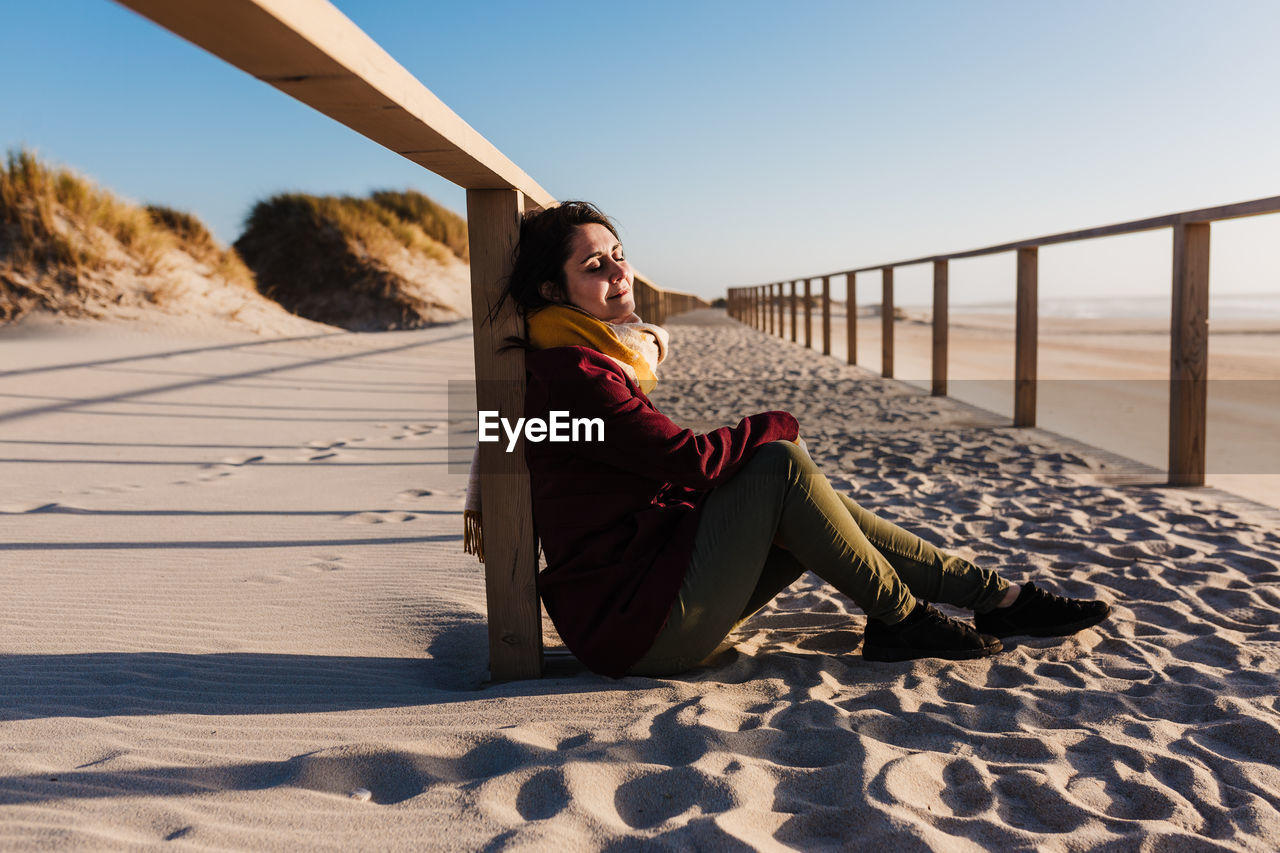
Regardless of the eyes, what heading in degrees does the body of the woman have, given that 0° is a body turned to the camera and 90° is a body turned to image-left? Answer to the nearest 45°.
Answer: approximately 270°

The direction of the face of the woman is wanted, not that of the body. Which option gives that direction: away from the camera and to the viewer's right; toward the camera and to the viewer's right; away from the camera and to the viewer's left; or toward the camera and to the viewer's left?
toward the camera and to the viewer's right

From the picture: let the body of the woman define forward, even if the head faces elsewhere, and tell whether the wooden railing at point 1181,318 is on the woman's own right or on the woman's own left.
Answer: on the woman's own left
